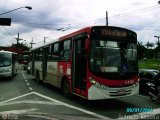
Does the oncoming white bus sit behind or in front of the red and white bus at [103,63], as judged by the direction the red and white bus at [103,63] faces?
behind

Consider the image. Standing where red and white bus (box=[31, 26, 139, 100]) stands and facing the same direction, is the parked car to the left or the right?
on its left

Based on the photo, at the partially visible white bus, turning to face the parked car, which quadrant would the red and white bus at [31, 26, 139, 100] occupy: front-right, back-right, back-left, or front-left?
front-right

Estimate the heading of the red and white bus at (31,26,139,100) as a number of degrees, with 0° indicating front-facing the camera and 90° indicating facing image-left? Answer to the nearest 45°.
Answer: approximately 315°
